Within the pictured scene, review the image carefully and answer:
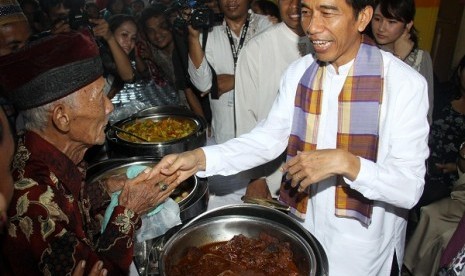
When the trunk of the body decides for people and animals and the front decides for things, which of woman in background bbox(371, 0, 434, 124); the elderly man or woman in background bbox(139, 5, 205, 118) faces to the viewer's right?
the elderly man

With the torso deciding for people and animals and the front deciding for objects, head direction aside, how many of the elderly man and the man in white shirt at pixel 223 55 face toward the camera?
1

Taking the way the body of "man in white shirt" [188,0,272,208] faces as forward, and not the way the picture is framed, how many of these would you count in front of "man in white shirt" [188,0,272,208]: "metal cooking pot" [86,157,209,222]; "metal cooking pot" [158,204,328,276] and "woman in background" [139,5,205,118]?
2

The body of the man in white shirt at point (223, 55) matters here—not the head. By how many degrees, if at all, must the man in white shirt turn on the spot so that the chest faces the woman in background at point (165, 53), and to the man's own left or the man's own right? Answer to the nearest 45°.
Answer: approximately 135° to the man's own right

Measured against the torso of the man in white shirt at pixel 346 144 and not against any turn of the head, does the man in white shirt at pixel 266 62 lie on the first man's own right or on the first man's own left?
on the first man's own right

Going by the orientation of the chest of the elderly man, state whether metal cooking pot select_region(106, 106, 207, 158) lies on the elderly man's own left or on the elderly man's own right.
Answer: on the elderly man's own left

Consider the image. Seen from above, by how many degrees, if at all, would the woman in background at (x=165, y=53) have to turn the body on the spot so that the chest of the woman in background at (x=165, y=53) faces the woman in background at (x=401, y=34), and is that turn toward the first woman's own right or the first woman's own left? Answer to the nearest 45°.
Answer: approximately 45° to the first woman's own left

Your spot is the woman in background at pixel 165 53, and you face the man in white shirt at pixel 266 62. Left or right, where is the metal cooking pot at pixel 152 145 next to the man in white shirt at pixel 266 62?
right

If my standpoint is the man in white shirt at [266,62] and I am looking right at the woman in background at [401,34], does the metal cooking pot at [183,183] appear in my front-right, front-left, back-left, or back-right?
back-right

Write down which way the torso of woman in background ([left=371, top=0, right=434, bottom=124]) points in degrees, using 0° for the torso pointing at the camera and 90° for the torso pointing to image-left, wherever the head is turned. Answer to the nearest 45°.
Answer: approximately 45°

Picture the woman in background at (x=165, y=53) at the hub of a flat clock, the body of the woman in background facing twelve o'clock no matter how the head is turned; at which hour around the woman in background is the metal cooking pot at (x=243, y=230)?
The metal cooking pot is roughly at 12 o'clock from the woman in background.
